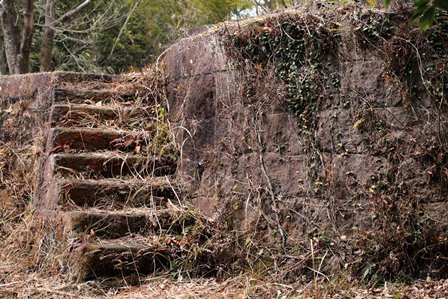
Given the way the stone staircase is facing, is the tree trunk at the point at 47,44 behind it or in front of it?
behind

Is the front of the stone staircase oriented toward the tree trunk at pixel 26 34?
no

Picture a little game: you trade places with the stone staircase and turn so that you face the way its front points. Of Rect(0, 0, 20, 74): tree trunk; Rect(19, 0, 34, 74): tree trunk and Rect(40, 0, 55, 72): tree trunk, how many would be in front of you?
0

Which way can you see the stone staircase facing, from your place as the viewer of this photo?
facing the viewer

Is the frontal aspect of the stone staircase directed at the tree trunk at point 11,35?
no
